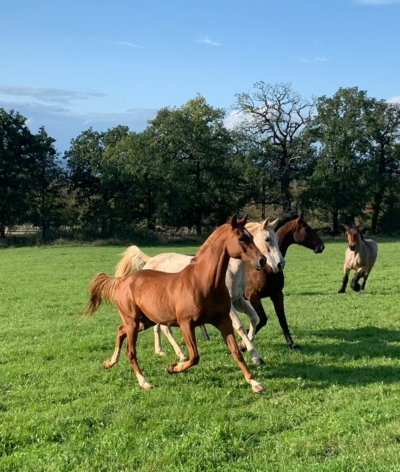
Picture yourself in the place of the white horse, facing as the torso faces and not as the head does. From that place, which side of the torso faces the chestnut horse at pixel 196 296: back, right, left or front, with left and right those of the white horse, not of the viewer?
right

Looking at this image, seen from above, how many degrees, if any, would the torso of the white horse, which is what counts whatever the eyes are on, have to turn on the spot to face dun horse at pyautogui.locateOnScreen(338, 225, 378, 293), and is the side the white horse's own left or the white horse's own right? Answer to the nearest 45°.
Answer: approximately 45° to the white horse's own left

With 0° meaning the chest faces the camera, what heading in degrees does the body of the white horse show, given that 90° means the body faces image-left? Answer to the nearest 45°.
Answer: approximately 270°
